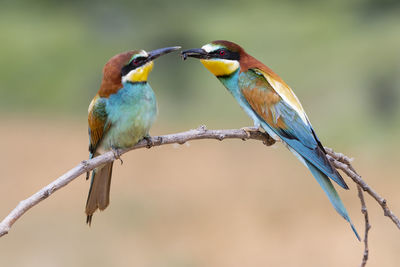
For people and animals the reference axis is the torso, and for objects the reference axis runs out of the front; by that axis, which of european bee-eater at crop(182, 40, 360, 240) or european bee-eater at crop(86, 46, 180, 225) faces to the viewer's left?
european bee-eater at crop(182, 40, 360, 240)

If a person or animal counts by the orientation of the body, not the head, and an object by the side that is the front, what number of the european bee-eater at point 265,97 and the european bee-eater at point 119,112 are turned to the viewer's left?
1

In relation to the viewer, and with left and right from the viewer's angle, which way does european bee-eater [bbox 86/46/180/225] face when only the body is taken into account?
facing the viewer and to the right of the viewer

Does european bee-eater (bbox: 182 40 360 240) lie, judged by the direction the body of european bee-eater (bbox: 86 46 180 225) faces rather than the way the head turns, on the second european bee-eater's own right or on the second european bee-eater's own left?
on the second european bee-eater's own left

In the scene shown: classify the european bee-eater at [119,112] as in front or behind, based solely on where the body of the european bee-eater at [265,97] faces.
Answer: in front

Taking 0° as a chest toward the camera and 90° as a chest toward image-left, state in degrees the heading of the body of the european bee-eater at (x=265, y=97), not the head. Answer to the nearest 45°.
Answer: approximately 90°

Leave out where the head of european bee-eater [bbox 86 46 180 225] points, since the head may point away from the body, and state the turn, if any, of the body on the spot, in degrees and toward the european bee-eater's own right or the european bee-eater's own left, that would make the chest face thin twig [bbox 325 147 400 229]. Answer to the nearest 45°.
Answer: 0° — it already faces it

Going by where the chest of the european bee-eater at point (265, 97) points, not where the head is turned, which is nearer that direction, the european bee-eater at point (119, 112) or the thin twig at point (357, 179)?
the european bee-eater
